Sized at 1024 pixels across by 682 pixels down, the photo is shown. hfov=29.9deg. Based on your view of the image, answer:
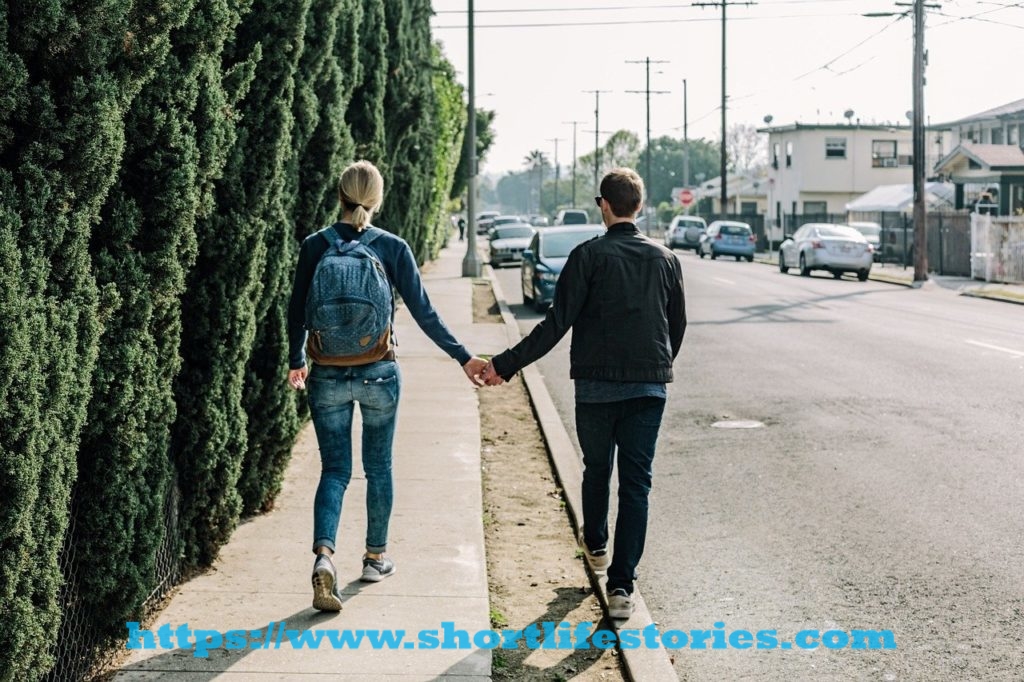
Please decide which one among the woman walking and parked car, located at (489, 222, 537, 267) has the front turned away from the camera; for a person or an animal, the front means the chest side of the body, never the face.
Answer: the woman walking

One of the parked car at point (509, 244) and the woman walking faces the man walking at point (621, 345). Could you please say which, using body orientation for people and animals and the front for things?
the parked car

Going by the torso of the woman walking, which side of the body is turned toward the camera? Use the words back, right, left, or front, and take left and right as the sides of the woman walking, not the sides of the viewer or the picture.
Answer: back

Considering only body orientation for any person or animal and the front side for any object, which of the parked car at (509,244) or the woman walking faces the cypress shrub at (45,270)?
the parked car

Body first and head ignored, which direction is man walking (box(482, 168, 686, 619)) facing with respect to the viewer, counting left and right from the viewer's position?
facing away from the viewer

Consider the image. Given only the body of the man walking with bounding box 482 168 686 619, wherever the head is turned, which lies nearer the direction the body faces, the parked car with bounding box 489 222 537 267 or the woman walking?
the parked car

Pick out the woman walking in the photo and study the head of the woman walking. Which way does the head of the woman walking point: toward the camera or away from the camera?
away from the camera

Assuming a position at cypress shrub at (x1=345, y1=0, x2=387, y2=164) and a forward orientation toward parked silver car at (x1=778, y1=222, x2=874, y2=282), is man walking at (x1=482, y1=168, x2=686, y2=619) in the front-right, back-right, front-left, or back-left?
back-right

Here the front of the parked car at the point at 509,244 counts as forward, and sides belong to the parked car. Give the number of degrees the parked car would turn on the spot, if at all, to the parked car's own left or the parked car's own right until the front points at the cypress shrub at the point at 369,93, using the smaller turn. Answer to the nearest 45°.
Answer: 0° — it already faces it

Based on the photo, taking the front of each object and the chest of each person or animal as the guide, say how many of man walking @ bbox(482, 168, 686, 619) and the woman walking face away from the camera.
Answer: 2

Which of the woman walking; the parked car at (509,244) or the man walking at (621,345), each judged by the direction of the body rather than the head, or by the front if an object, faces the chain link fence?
the parked car
